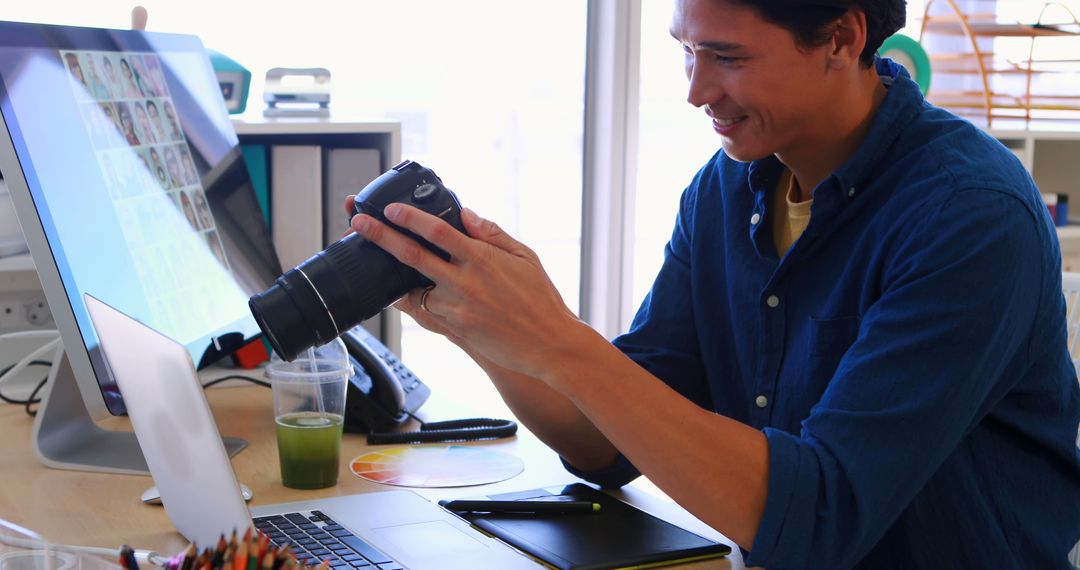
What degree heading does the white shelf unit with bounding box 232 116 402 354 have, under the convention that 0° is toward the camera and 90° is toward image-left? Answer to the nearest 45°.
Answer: approximately 0°

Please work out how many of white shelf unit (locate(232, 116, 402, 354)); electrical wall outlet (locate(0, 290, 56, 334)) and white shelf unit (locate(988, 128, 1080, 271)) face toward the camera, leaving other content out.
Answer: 3

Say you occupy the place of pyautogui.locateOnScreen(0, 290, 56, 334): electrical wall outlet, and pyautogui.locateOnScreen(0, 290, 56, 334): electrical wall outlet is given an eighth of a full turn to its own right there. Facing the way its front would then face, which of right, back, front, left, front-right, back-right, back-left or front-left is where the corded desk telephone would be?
left

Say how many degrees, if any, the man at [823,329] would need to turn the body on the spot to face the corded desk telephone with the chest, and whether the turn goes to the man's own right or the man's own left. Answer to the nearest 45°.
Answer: approximately 90° to the man's own right

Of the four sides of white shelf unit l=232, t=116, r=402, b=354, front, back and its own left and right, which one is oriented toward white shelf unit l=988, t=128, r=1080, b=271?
left

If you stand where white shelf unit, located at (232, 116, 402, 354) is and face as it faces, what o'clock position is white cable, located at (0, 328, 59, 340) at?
The white cable is roughly at 2 o'clock from the white shelf unit.

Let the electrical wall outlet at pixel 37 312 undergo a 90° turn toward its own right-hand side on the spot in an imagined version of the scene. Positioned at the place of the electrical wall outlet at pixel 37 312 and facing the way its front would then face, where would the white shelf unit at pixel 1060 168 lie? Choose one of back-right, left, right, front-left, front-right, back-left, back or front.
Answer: back

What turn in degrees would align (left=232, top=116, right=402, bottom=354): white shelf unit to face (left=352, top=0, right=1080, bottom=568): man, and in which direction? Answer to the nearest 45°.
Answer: approximately 45° to its left

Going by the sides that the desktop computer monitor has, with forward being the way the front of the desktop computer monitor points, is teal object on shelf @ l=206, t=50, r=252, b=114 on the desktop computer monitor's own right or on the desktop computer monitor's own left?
on the desktop computer monitor's own left

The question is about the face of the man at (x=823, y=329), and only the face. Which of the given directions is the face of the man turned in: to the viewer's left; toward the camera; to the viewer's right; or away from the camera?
to the viewer's left

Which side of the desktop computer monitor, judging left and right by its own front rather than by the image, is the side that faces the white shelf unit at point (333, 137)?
left

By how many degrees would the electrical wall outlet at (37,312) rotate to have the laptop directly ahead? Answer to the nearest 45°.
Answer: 0° — it already faces it

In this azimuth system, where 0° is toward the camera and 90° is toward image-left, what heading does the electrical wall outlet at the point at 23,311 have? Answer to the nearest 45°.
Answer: approximately 0°
